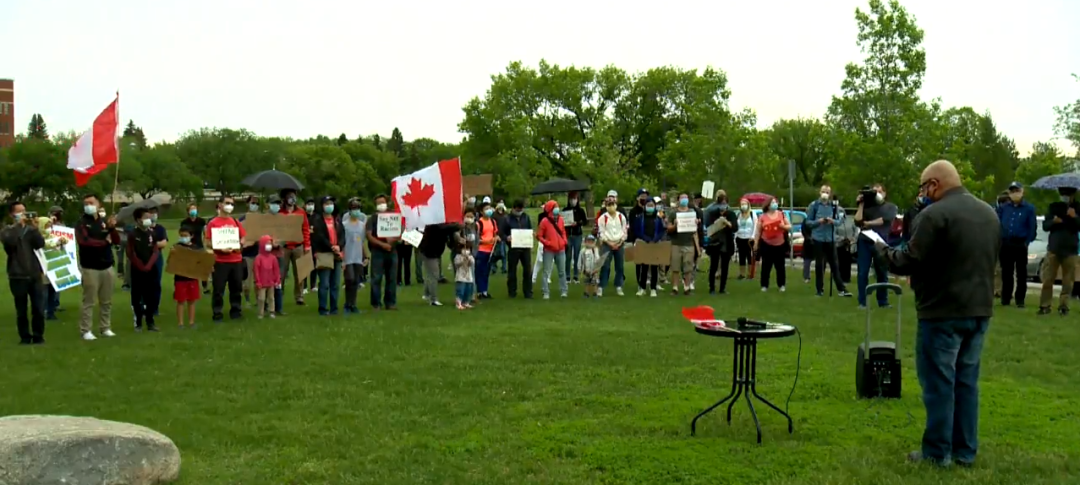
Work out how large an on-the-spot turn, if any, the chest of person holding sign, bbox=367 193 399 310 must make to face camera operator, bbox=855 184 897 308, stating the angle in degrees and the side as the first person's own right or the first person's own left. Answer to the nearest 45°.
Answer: approximately 45° to the first person's own left

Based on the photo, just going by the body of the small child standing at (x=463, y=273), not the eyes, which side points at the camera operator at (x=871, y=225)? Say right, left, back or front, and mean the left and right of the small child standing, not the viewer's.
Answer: left

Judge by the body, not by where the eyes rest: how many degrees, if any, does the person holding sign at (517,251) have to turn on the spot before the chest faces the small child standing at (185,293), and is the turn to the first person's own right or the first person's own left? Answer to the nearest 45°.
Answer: approximately 45° to the first person's own right

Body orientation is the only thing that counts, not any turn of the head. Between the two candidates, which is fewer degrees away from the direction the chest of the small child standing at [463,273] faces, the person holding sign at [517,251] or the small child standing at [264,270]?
the small child standing

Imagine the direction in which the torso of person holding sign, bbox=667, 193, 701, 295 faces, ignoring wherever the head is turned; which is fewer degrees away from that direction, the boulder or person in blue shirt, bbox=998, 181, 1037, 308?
the boulder

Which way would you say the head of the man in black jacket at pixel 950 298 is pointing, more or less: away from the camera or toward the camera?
away from the camera

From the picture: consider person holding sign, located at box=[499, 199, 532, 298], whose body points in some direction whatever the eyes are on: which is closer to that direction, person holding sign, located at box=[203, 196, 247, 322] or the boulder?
the boulder

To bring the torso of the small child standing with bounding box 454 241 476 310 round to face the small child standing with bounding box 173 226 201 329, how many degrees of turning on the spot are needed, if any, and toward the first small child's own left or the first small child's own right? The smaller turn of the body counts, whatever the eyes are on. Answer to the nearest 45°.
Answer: approximately 90° to the first small child's own right

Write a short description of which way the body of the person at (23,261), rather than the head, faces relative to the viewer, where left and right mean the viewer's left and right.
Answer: facing the viewer and to the right of the viewer
